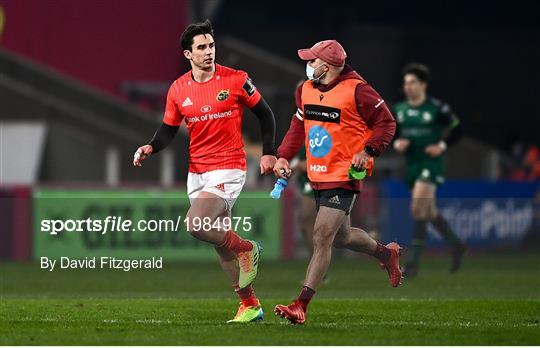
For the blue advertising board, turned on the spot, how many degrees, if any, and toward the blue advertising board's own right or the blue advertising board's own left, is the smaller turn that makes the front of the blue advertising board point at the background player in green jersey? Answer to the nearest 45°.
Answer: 0° — it already faces them

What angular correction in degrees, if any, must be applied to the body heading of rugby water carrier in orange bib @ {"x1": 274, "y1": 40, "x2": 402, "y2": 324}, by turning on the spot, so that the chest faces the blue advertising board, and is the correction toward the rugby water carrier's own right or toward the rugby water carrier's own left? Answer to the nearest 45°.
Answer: approximately 135° to the rugby water carrier's own right

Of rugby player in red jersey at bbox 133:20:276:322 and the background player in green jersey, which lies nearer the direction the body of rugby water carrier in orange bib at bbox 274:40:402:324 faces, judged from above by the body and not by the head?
the rugby player in red jersey

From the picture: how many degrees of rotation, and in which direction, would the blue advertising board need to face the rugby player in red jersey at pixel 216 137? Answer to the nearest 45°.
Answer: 0° — it already faces them

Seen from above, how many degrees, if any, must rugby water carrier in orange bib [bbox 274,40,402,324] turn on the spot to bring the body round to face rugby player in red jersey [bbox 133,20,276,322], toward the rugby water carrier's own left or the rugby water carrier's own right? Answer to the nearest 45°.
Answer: approximately 45° to the rugby water carrier's own right

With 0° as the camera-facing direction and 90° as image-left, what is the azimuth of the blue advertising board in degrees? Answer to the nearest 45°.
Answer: approximately 0°

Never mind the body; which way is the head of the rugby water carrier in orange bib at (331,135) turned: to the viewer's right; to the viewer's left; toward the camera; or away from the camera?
to the viewer's left

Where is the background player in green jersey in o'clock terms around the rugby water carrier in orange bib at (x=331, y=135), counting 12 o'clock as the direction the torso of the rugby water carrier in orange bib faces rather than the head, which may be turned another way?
The background player in green jersey is roughly at 5 o'clock from the rugby water carrier in orange bib.
